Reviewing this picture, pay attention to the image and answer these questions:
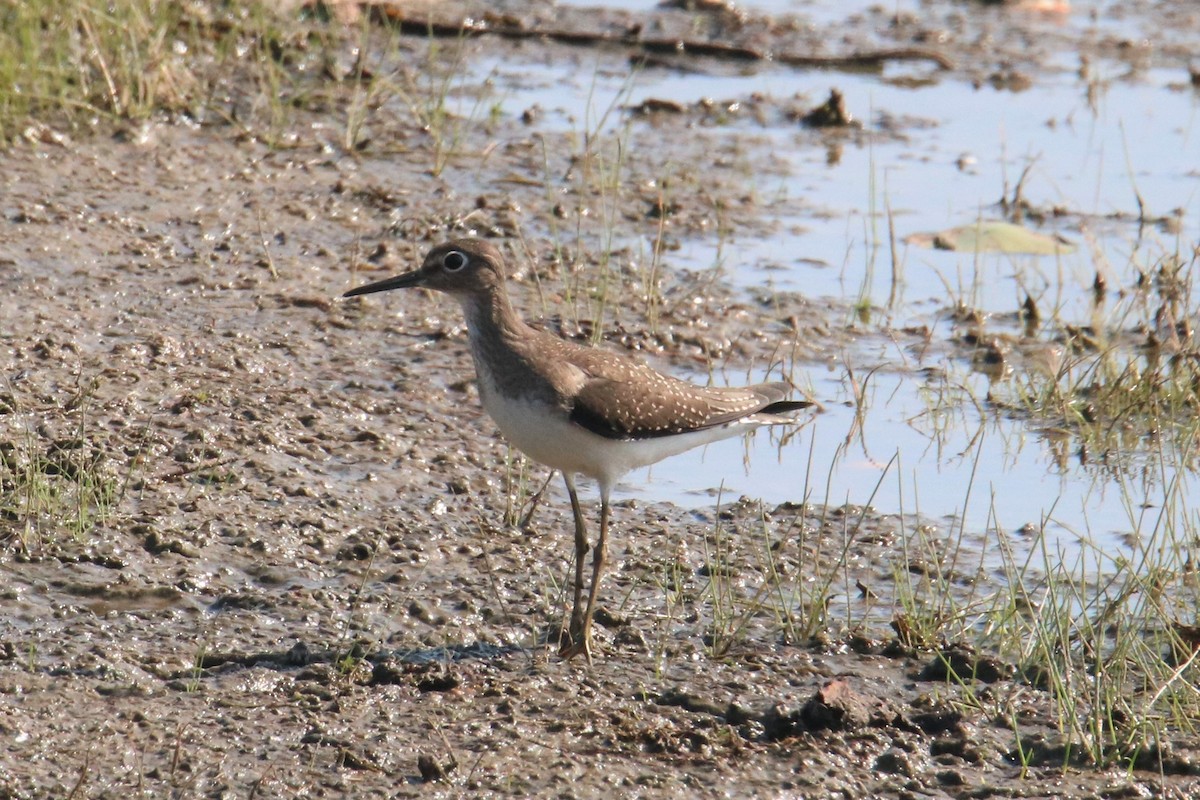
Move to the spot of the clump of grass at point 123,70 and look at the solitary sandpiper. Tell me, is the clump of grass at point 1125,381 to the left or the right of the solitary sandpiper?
left

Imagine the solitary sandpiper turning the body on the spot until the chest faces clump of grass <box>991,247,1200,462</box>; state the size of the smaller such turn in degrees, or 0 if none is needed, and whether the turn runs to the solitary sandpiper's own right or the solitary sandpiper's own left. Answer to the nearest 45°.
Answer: approximately 135° to the solitary sandpiper's own right

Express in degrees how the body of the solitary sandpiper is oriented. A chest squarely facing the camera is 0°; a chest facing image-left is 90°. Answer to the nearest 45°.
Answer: approximately 90°

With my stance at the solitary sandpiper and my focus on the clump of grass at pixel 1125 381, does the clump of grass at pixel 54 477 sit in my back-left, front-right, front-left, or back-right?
back-left

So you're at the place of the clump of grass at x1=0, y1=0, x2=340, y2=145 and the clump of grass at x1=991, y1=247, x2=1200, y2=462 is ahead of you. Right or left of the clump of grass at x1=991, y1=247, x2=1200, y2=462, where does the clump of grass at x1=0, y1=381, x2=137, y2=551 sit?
right

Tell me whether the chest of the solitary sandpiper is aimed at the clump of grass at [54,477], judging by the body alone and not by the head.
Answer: yes

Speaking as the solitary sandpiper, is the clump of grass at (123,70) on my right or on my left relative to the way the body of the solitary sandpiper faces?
on my right
